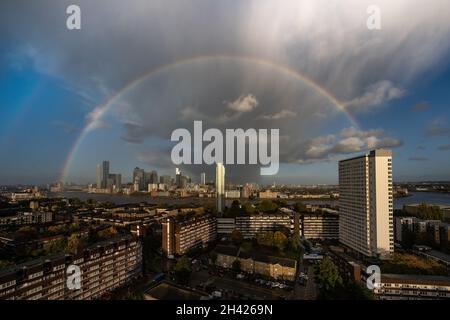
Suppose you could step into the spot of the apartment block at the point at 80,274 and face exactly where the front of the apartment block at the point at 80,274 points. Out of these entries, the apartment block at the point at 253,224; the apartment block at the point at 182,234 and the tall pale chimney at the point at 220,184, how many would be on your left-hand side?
3

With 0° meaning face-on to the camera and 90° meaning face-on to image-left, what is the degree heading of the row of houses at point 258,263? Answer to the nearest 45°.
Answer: approximately 45°

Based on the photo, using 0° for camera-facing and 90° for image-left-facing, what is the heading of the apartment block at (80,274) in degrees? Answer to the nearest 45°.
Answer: approximately 315°

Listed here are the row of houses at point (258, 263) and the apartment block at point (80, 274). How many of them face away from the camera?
0

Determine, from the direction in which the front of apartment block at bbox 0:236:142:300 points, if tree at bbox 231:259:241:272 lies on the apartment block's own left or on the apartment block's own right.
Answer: on the apartment block's own left

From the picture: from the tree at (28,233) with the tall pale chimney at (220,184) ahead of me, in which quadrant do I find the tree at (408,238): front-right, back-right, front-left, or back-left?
front-right

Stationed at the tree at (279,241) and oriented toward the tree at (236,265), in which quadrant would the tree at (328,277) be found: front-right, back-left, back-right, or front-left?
front-left

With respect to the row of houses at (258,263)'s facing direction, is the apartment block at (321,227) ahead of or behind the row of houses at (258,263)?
behind
